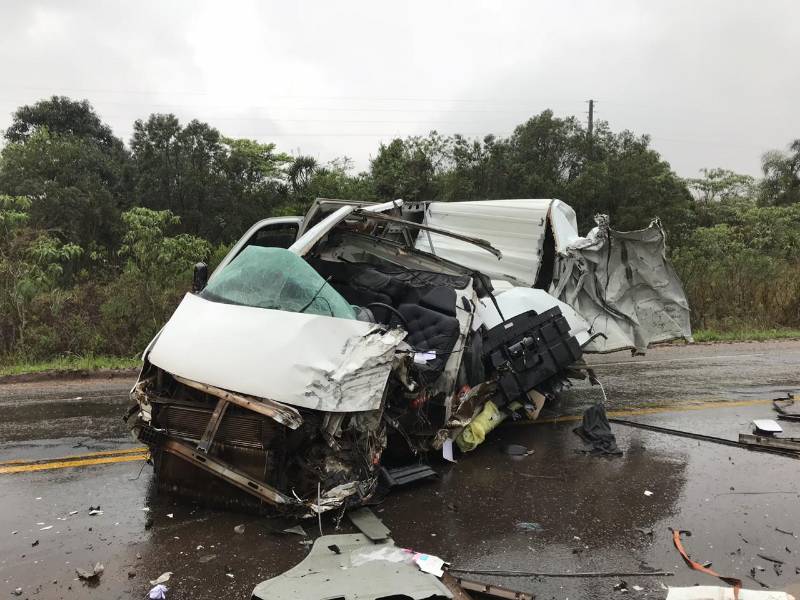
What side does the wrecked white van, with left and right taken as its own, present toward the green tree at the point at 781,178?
back

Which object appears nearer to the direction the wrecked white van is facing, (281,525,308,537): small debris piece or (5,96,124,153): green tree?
the small debris piece

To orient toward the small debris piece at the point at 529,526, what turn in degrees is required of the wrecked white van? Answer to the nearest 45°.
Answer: approximately 90° to its left

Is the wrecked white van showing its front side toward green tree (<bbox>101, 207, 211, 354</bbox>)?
no

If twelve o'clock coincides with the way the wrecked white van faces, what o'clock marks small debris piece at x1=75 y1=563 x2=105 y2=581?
The small debris piece is roughly at 12 o'clock from the wrecked white van.

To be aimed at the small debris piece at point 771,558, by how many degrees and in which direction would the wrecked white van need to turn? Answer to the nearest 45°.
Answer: approximately 90° to its left

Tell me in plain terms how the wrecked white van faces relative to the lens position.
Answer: facing the viewer and to the left of the viewer

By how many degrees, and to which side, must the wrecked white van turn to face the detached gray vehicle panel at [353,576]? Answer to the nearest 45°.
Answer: approximately 45° to its left

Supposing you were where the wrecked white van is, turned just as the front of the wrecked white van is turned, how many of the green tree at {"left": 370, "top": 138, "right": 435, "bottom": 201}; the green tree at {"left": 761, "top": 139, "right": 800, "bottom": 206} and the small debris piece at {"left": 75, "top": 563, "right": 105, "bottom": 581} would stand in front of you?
1

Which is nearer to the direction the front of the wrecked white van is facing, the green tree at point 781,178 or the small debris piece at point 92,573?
the small debris piece

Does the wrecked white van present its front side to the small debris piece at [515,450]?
no

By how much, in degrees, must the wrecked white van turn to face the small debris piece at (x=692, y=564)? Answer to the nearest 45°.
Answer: approximately 90° to its left

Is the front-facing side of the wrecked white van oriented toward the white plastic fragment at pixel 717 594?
no

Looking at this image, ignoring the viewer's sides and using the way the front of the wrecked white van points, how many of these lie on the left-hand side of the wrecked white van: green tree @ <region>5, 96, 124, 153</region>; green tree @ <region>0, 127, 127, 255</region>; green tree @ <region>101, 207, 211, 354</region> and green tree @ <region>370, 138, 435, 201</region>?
0

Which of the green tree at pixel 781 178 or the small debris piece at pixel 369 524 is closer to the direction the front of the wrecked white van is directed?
the small debris piece

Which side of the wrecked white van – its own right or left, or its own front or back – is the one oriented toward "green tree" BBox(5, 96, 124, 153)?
right

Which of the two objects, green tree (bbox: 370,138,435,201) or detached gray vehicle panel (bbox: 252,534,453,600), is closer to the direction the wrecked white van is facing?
the detached gray vehicle panel
